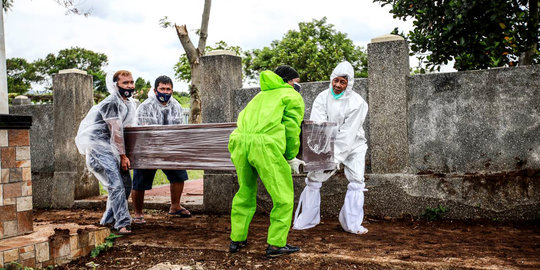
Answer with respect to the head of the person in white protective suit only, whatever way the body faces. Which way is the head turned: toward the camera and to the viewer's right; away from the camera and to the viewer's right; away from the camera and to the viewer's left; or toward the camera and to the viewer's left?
toward the camera and to the viewer's left

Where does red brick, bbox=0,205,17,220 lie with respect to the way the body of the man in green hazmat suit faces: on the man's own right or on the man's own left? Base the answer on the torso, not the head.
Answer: on the man's own left

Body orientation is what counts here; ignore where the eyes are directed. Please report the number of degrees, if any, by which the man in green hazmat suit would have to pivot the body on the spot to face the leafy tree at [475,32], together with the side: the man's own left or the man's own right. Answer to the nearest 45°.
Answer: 0° — they already face it

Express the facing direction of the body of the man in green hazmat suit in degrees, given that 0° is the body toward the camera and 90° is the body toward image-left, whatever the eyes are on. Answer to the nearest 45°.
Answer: approximately 225°

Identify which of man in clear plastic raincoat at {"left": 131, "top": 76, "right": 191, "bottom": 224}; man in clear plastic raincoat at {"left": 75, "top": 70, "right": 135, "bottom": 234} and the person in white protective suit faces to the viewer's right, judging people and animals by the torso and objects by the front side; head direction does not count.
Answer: man in clear plastic raincoat at {"left": 75, "top": 70, "right": 135, "bottom": 234}

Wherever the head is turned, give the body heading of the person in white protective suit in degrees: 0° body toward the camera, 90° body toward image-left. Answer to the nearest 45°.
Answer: approximately 45°

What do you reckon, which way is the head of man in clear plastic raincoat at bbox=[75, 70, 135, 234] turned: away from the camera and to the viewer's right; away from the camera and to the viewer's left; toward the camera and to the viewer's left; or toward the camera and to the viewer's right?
toward the camera and to the viewer's right

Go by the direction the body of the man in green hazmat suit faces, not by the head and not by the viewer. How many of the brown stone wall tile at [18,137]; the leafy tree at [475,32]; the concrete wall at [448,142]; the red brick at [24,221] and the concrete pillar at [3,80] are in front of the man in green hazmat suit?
2

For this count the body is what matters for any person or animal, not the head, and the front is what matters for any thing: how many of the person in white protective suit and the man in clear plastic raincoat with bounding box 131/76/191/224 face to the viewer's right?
0
